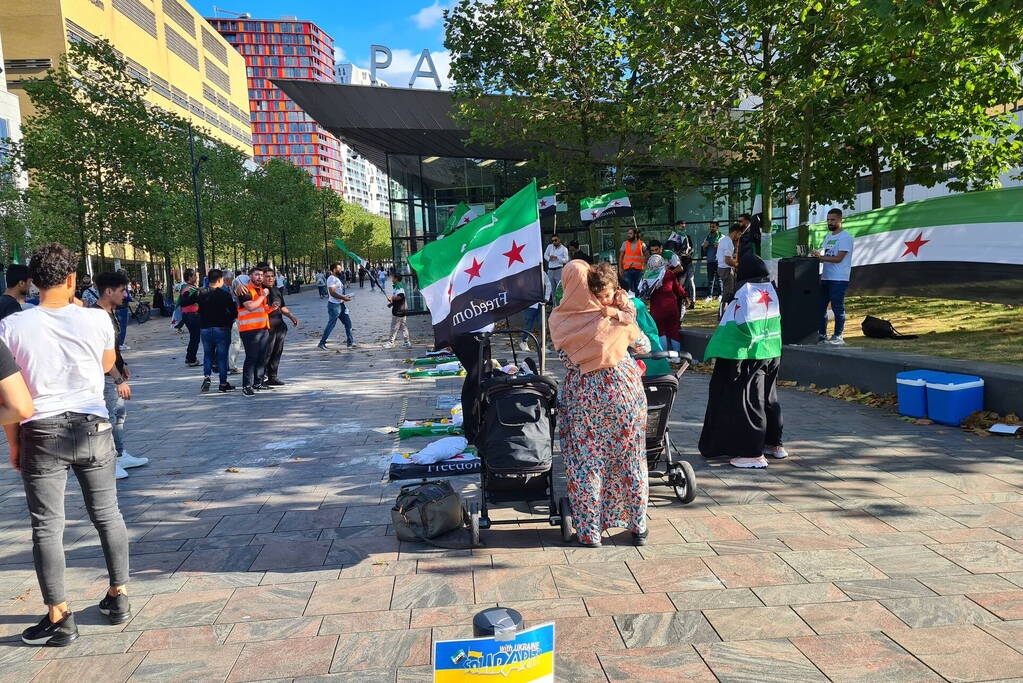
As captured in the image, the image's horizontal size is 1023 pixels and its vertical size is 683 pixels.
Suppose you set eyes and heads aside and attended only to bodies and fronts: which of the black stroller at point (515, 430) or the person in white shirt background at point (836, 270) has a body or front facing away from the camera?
the black stroller

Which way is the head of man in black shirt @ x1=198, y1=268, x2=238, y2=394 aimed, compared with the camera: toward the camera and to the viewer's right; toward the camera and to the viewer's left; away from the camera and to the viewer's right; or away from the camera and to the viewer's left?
away from the camera and to the viewer's right

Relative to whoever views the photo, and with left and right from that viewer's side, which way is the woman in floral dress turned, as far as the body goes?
facing away from the viewer

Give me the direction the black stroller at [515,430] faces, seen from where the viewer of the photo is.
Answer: facing away from the viewer

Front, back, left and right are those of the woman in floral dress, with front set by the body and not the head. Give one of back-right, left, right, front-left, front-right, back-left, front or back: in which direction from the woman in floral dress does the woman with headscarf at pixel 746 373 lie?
front-right

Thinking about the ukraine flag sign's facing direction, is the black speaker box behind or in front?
behind

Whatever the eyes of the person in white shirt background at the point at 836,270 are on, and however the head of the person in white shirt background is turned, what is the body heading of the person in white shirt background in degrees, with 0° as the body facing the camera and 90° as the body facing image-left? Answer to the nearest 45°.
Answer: approximately 45°

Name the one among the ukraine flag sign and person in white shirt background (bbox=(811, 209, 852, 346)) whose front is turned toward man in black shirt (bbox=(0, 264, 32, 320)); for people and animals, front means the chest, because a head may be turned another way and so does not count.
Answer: the person in white shirt background

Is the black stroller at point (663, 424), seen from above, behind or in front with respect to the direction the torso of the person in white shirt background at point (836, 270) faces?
in front

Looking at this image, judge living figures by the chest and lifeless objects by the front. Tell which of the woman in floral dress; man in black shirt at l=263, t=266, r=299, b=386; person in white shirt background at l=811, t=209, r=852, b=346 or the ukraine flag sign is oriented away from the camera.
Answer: the woman in floral dress

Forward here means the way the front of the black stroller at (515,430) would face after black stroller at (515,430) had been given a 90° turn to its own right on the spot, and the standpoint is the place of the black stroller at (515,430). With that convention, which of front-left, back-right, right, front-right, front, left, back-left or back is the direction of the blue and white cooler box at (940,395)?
front-left
